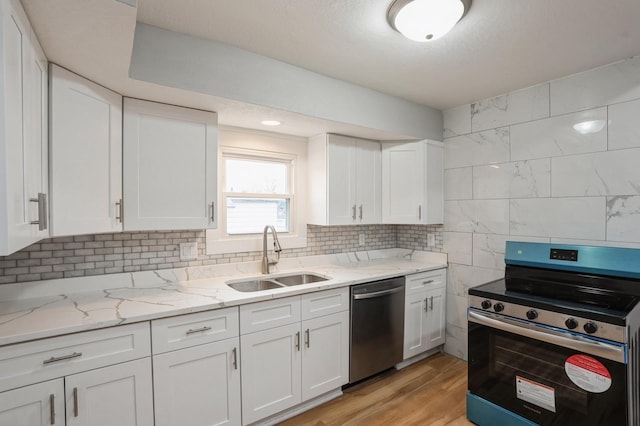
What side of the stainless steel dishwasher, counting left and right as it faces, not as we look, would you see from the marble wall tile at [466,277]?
left

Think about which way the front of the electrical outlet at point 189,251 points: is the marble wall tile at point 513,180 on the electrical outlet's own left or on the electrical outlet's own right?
on the electrical outlet's own left

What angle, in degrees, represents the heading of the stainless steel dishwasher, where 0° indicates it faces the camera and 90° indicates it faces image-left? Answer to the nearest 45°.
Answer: approximately 315°

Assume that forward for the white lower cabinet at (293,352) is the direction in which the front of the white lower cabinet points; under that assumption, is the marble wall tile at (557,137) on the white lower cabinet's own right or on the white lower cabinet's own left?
on the white lower cabinet's own left

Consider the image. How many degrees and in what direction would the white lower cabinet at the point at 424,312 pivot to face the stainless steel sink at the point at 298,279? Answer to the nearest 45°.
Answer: approximately 90° to its right

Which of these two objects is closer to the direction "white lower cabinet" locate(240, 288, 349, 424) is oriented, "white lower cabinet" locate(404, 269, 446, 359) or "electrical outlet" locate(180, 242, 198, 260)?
the white lower cabinet

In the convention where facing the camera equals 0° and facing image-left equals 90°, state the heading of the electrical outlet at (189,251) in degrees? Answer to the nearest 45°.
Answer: approximately 0°
